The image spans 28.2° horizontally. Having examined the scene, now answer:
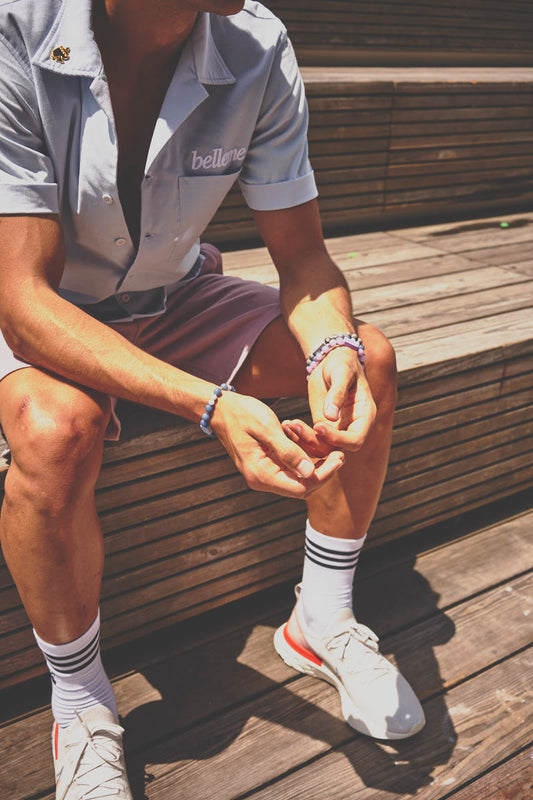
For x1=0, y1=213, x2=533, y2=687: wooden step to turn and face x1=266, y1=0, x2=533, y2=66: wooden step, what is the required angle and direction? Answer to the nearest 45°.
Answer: approximately 135° to its left

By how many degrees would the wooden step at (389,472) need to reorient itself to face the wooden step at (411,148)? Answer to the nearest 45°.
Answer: approximately 135° to its left

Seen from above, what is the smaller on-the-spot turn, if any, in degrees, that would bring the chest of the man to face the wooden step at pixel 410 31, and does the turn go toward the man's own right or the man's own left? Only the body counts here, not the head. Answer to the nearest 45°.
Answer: approximately 135° to the man's own left
